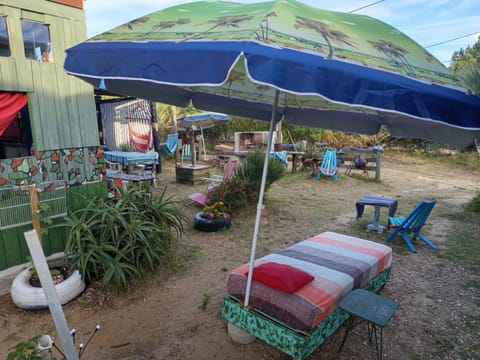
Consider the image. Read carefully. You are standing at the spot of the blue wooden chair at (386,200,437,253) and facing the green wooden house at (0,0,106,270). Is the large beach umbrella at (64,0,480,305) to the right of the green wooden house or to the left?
left

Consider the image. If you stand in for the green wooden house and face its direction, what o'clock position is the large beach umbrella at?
The large beach umbrella is roughly at 1 o'clock from the green wooden house.

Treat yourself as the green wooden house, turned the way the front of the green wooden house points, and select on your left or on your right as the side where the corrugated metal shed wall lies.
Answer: on your left

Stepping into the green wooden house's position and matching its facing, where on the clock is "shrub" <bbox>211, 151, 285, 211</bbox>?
The shrub is roughly at 10 o'clock from the green wooden house.

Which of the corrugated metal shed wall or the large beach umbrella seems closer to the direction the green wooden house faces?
the large beach umbrella

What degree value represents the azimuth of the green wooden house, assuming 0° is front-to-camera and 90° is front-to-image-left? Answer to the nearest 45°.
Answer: approximately 315°

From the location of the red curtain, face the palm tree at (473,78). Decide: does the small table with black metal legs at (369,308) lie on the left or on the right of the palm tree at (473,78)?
right
